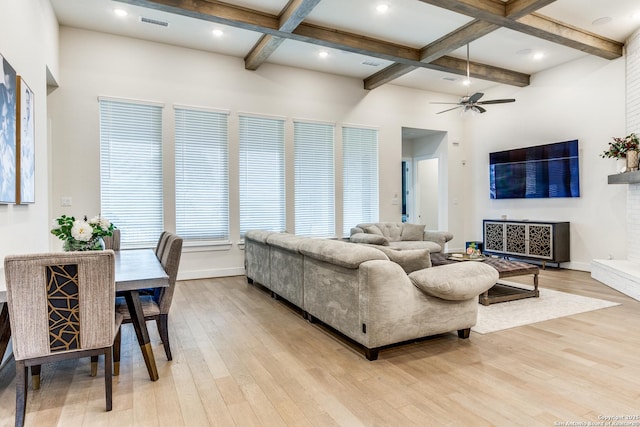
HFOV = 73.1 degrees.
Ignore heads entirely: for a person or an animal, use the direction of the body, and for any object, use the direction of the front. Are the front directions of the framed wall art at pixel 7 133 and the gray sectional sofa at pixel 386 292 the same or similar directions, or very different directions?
same or similar directions

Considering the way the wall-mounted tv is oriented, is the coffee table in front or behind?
in front

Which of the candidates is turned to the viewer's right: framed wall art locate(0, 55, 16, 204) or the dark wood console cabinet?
the framed wall art

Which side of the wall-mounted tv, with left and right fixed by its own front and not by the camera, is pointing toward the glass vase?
front

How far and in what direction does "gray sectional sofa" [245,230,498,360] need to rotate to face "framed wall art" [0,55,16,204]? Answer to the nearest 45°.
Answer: approximately 135° to its left

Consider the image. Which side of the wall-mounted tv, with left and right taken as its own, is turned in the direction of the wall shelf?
left

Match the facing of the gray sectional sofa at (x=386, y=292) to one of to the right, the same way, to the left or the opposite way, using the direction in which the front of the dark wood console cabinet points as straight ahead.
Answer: the opposite way

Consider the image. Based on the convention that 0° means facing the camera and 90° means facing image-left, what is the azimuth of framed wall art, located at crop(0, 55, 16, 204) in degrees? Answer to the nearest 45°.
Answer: approximately 270°

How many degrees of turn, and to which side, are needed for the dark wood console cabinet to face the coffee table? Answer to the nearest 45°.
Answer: approximately 45° to its left

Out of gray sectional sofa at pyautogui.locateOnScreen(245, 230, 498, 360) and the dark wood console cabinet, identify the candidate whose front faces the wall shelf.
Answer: the gray sectional sofa

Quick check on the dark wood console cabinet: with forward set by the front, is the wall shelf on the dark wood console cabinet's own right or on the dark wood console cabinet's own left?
on the dark wood console cabinet's own left

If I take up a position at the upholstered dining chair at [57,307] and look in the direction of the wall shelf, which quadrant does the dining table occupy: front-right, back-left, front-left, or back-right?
front-left

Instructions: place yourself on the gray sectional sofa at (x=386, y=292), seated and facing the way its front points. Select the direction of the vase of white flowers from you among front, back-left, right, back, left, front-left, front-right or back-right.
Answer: back-left

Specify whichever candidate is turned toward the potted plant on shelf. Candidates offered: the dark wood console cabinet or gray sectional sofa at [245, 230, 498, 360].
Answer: the gray sectional sofa

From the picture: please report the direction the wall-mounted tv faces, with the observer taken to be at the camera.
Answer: facing the viewer and to the left of the viewer

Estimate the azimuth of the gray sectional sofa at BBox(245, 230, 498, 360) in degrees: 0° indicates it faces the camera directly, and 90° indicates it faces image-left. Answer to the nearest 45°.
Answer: approximately 225°

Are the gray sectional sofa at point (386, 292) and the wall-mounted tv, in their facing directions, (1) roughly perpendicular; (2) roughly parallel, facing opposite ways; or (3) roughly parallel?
roughly parallel, facing opposite ways

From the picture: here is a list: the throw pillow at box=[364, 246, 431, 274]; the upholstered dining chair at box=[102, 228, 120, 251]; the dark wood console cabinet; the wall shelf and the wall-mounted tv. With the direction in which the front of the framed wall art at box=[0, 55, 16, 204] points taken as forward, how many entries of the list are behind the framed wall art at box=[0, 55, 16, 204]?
0
